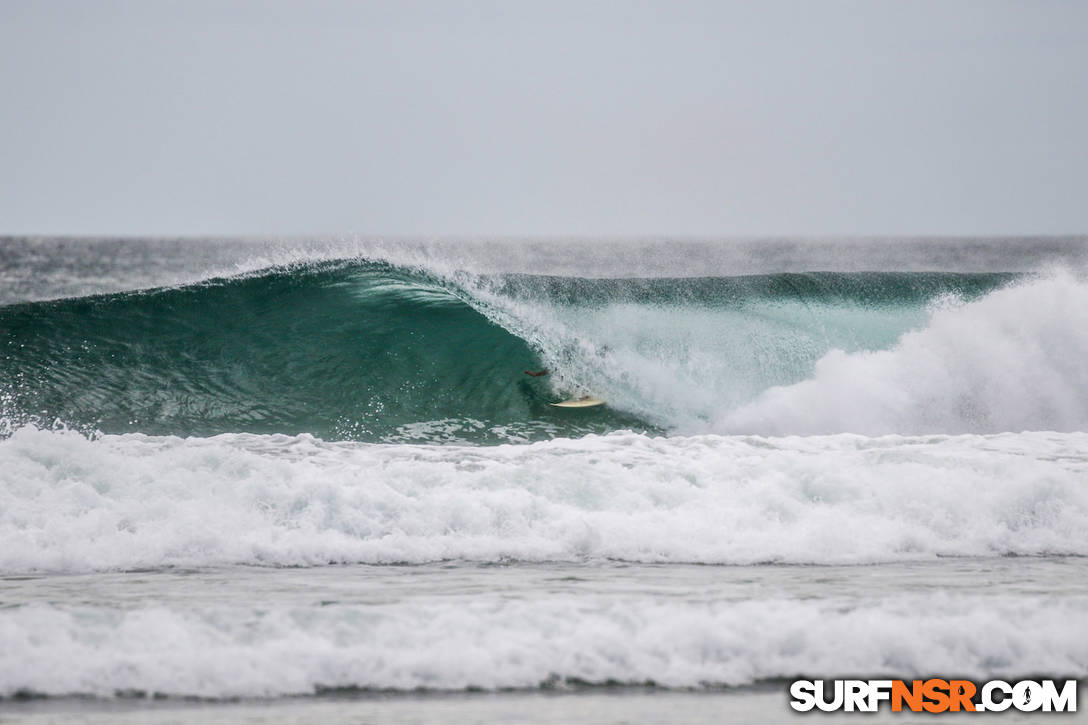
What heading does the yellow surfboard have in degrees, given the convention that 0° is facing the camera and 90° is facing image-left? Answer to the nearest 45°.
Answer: approximately 90°
